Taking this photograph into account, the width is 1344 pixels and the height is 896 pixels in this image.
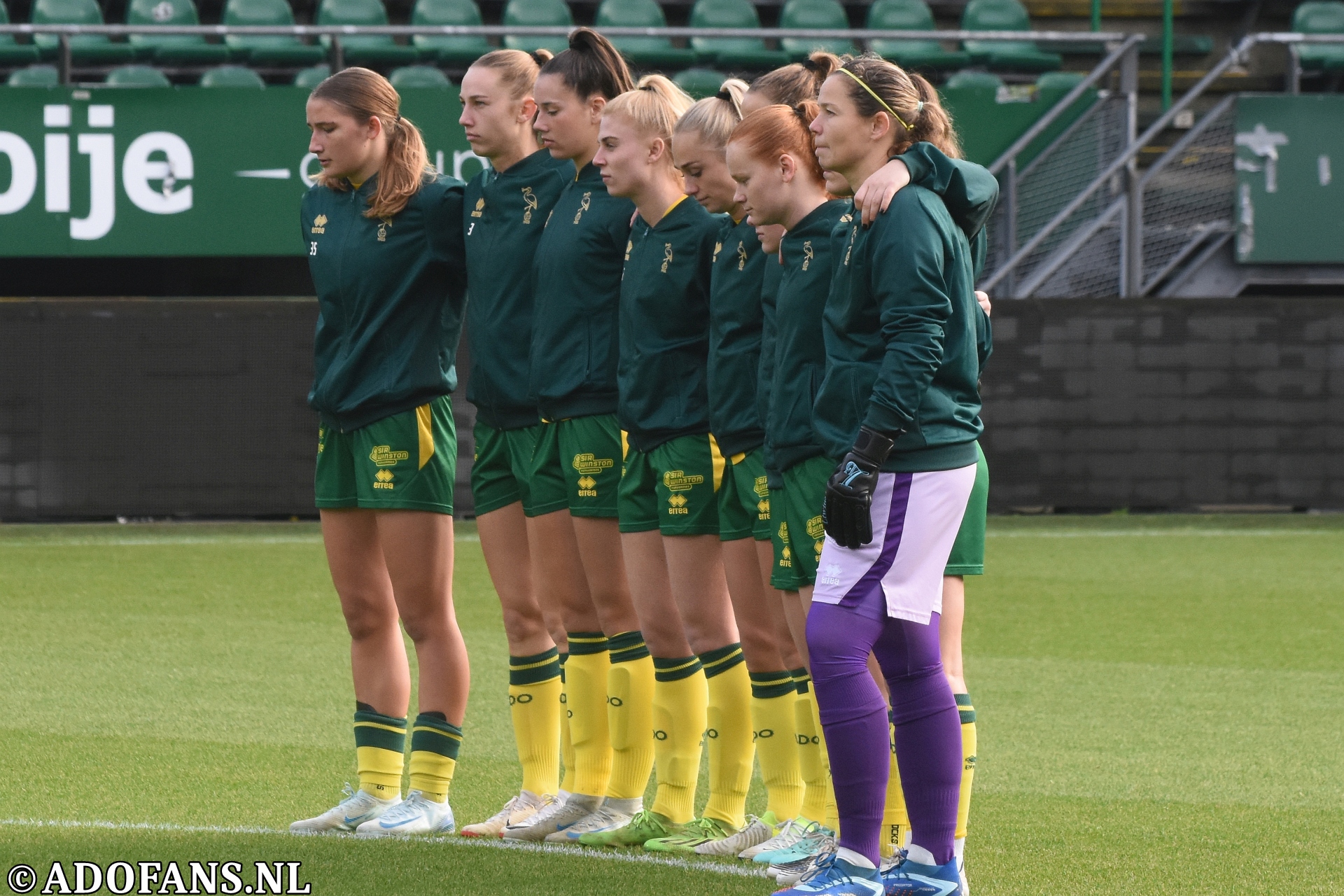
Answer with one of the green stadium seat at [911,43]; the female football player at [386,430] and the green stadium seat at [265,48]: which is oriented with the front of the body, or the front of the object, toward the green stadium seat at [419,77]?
the green stadium seat at [265,48]

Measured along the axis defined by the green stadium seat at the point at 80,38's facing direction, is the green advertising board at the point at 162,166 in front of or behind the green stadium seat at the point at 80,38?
in front

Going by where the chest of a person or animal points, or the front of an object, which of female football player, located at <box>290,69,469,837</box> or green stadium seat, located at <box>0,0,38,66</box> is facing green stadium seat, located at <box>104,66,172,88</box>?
green stadium seat, located at <box>0,0,38,66</box>

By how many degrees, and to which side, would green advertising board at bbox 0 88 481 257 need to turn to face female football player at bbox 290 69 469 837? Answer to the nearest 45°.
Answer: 0° — it already faces them

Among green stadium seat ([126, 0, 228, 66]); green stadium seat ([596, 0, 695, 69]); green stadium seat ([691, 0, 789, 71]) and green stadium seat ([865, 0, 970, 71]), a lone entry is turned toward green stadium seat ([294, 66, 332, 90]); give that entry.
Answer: green stadium seat ([126, 0, 228, 66])

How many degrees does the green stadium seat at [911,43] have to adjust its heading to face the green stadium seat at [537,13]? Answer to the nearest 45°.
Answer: approximately 135° to its right

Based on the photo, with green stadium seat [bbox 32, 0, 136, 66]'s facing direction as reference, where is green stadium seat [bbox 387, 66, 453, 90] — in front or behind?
in front

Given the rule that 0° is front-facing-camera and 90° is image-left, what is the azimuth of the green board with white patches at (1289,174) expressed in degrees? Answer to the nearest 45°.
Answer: approximately 0°

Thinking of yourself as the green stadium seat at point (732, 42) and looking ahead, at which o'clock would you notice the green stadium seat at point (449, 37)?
the green stadium seat at point (449, 37) is roughly at 4 o'clock from the green stadium seat at point (732, 42).

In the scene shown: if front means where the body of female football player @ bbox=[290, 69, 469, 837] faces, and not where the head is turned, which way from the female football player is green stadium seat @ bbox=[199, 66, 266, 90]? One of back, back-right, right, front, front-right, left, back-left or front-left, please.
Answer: back-right

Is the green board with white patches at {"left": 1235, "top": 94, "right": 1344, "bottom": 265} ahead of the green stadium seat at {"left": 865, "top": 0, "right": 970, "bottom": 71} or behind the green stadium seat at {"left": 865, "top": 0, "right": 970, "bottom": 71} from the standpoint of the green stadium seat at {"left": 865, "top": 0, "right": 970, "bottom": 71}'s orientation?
ahead

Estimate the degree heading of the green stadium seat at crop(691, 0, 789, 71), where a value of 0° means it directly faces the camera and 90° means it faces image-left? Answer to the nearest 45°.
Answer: approximately 315°

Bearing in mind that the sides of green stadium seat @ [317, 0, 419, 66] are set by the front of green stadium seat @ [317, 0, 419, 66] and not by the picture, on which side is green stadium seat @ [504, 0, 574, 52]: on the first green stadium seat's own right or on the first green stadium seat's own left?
on the first green stadium seat's own left

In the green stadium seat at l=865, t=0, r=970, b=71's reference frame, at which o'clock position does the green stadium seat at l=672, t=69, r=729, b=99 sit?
the green stadium seat at l=672, t=69, r=729, b=99 is roughly at 3 o'clock from the green stadium seat at l=865, t=0, r=970, b=71.

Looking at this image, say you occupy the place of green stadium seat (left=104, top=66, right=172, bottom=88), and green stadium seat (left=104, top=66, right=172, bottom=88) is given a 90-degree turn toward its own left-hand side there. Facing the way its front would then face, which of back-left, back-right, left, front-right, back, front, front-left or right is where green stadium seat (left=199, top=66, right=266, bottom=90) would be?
front
